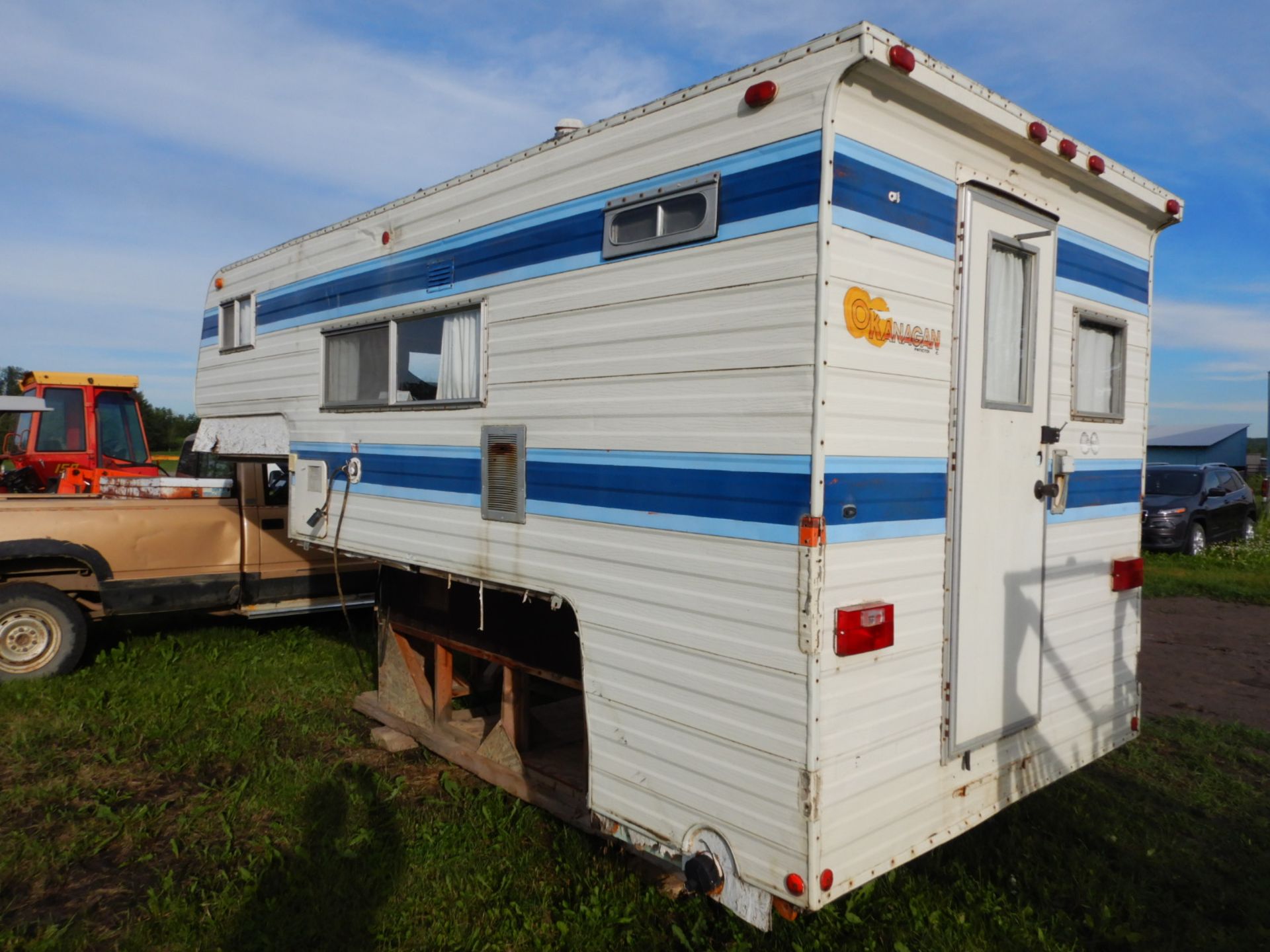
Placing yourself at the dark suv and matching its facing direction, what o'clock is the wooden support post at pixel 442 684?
The wooden support post is roughly at 11 o'clock from the dark suv.

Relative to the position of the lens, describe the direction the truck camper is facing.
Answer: facing away from the viewer and to the left of the viewer

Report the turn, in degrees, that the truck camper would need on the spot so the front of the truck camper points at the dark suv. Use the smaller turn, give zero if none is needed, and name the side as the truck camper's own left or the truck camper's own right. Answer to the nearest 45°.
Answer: approximately 90° to the truck camper's own right

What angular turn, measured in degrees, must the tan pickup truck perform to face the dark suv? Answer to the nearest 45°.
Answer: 0° — it already faces it

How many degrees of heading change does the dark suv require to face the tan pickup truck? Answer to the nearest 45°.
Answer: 0° — it already faces it

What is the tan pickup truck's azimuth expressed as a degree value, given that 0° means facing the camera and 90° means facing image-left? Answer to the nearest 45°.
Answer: approximately 270°

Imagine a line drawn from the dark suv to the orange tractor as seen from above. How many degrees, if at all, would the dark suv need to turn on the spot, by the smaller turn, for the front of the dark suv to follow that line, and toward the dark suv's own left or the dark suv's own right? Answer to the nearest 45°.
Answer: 0° — it already faces it

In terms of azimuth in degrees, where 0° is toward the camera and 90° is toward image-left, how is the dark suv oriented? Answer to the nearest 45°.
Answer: approximately 45°
